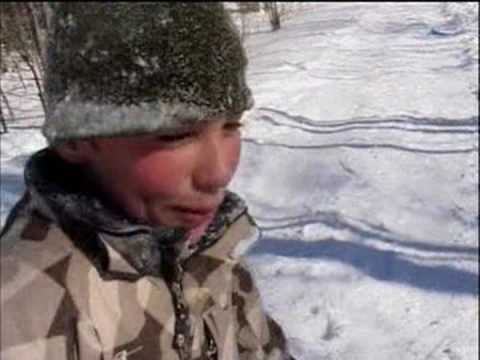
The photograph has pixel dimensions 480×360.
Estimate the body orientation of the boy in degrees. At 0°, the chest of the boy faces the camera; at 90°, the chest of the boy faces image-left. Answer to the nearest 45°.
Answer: approximately 315°

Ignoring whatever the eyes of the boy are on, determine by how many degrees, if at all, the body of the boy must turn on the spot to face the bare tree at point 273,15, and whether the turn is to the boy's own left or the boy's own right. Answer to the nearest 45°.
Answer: approximately 135° to the boy's own left

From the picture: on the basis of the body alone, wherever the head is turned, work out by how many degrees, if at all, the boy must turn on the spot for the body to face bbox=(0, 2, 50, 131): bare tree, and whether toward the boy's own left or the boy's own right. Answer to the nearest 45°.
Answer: approximately 135° to the boy's own left

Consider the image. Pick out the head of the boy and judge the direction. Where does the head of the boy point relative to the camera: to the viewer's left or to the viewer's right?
to the viewer's right
